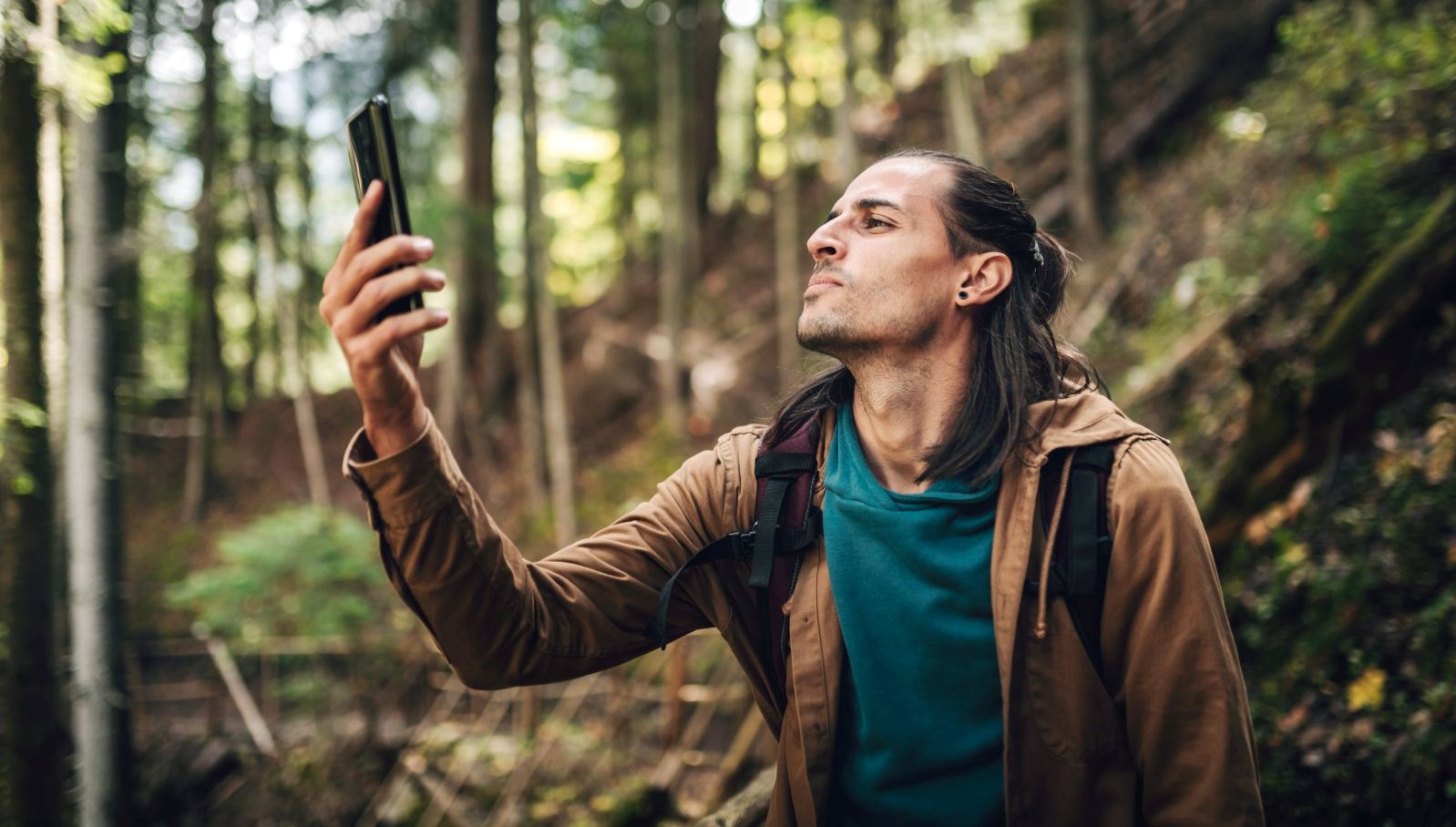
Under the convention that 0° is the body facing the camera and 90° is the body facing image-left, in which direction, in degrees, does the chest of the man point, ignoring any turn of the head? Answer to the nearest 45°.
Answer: approximately 45°

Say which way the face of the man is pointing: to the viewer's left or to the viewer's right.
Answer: to the viewer's left
